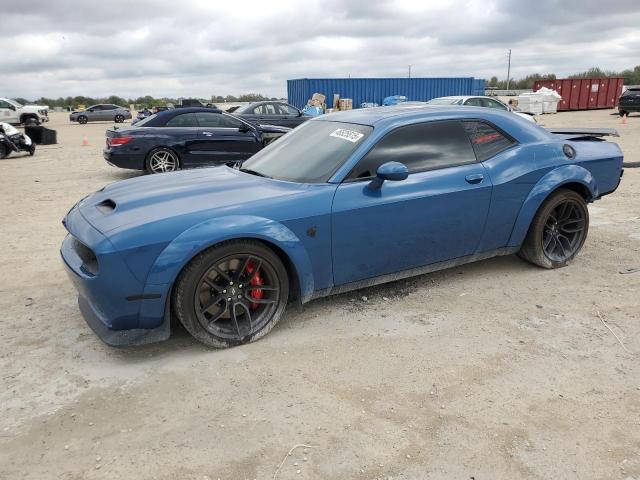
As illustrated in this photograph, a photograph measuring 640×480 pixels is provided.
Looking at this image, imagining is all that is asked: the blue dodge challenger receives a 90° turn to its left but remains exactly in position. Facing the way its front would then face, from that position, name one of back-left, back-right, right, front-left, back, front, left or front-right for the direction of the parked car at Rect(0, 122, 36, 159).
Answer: back

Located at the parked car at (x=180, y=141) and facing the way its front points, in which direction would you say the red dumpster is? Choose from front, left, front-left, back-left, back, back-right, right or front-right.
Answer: front-left

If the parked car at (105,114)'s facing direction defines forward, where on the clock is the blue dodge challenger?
The blue dodge challenger is roughly at 9 o'clock from the parked car.

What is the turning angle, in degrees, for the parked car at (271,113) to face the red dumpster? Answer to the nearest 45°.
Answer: approximately 45° to its left

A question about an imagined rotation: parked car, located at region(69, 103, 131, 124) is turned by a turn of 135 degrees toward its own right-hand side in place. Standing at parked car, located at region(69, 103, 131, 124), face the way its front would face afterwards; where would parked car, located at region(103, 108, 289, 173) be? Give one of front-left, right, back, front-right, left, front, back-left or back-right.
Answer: back-right

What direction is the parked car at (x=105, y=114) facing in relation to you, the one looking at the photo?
facing to the left of the viewer

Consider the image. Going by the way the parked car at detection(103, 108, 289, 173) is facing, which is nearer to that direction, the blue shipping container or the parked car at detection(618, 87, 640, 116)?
the parked car

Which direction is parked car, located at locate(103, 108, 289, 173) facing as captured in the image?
to the viewer's right

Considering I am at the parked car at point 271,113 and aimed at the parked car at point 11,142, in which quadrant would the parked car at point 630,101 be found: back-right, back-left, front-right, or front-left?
back-left

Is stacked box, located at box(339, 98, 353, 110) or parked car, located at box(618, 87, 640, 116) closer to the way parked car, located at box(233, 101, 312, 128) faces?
the parked car

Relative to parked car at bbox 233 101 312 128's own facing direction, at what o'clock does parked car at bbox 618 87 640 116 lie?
parked car at bbox 618 87 640 116 is roughly at 11 o'clock from parked car at bbox 233 101 312 128.

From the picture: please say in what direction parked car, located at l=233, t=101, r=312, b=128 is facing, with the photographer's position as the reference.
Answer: facing to the right of the viewer

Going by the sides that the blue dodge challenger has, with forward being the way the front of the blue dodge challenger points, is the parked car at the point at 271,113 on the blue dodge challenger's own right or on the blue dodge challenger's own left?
on the blue dodge challenger's own right
